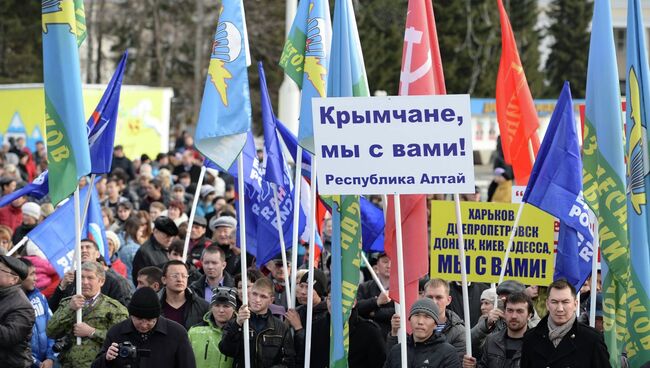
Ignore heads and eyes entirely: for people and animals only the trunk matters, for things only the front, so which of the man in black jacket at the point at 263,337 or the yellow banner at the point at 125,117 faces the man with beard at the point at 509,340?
the yellow banner

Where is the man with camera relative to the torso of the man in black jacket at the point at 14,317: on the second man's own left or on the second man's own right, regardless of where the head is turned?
on the second man's own left

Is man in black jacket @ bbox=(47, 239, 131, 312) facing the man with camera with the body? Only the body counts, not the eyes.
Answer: yes

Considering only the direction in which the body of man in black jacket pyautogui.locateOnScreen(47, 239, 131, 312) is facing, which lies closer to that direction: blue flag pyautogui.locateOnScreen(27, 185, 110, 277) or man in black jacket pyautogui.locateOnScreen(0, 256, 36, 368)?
the man in black jacket

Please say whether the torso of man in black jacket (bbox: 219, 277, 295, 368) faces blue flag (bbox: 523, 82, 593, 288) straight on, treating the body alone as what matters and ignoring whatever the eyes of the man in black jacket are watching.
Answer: no

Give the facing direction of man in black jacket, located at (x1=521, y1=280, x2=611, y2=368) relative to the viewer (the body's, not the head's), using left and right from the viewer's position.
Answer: facing the viewer

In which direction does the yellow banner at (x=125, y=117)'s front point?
toward the camera

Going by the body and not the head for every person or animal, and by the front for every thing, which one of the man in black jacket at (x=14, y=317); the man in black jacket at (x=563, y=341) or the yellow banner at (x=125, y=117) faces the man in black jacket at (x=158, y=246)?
the yellow banner
